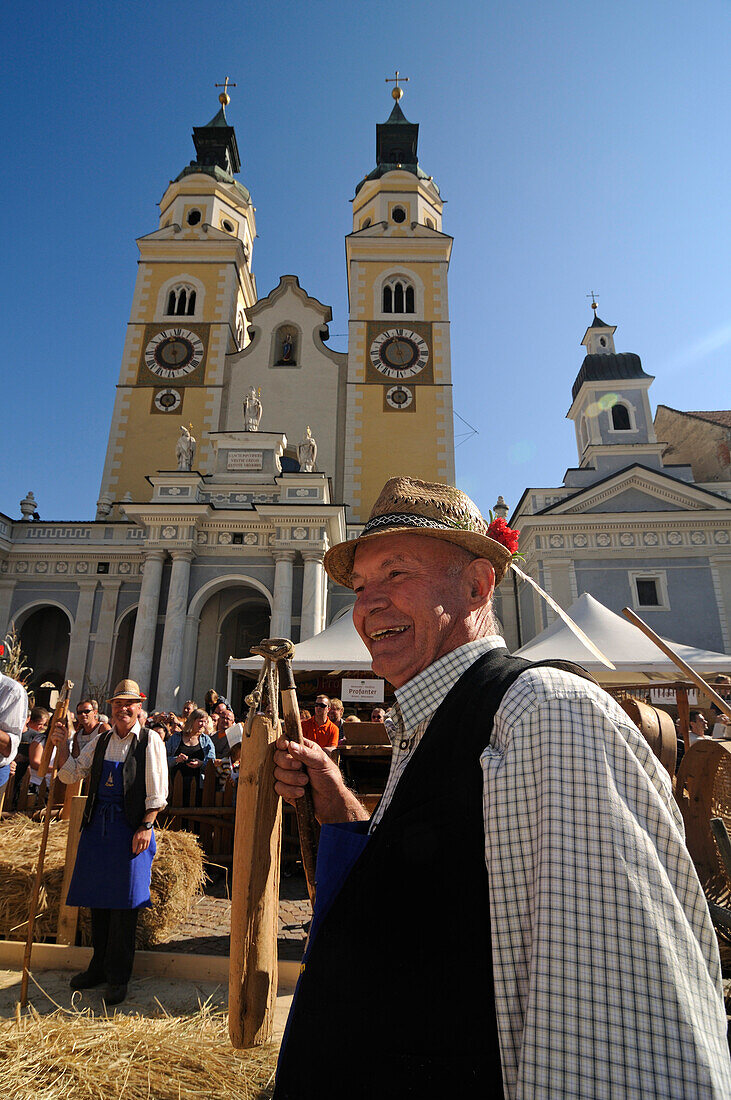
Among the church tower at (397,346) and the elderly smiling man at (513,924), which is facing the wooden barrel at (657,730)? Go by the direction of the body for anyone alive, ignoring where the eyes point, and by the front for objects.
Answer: the church tower

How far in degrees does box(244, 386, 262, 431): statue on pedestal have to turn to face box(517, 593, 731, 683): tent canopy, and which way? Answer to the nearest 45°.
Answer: approximately 45° to its left

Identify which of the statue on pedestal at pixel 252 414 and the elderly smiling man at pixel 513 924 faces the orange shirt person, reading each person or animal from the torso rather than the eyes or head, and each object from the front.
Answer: the statue on pedestal

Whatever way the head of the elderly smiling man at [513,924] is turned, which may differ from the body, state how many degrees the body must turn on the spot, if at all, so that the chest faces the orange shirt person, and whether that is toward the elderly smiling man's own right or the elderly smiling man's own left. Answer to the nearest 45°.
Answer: approximately 135° to the elderly smiling man's own right

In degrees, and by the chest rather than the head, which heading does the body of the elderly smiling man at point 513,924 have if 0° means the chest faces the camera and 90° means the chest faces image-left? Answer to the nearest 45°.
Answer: approximately 45°

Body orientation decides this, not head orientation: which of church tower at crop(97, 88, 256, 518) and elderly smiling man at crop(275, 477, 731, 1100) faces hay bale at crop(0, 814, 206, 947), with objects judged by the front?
the church tower

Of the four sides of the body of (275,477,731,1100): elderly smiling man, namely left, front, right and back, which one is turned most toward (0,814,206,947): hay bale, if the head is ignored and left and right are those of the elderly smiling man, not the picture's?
right
